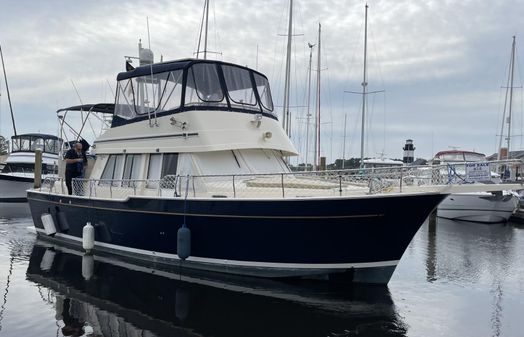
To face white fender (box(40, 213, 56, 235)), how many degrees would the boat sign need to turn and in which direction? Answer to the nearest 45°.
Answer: approximately 90° to its right

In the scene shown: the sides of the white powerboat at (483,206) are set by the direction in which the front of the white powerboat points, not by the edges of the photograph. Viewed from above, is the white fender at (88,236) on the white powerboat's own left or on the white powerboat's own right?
on the white powerboat's own right

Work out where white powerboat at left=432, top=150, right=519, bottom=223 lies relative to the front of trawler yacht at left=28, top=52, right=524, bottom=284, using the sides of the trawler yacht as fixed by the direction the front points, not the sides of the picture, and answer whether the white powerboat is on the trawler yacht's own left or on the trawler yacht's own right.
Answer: on the trawler yacht's own left

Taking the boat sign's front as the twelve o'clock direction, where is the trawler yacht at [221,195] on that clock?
The trawler yacht is roughly at 3 o'clock from the boat sign.

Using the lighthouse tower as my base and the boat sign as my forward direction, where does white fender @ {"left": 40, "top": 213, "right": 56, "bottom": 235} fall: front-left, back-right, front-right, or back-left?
front-right

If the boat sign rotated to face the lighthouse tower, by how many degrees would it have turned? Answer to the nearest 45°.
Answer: approximately 180°

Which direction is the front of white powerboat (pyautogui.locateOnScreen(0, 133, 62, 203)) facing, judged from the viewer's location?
facing the viewer and to the left of the viewer

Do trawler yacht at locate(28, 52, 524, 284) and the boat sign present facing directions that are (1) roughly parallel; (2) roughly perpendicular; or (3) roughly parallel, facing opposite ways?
roughly perpendicular

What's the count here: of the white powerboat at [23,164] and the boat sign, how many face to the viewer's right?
0

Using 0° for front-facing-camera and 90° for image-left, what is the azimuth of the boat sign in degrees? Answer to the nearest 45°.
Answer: approximately 0°

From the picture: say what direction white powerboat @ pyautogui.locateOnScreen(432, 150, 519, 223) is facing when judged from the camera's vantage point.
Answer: facing the viewer and to the right of the viewer
